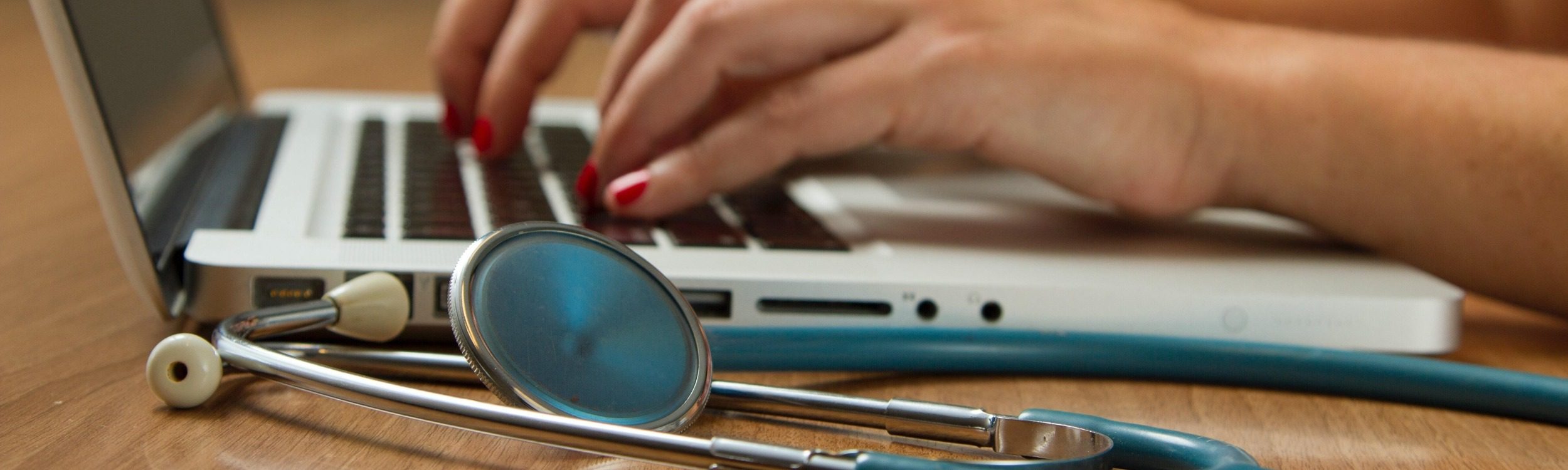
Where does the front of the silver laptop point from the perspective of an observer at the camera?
facing to the right of the viewer
